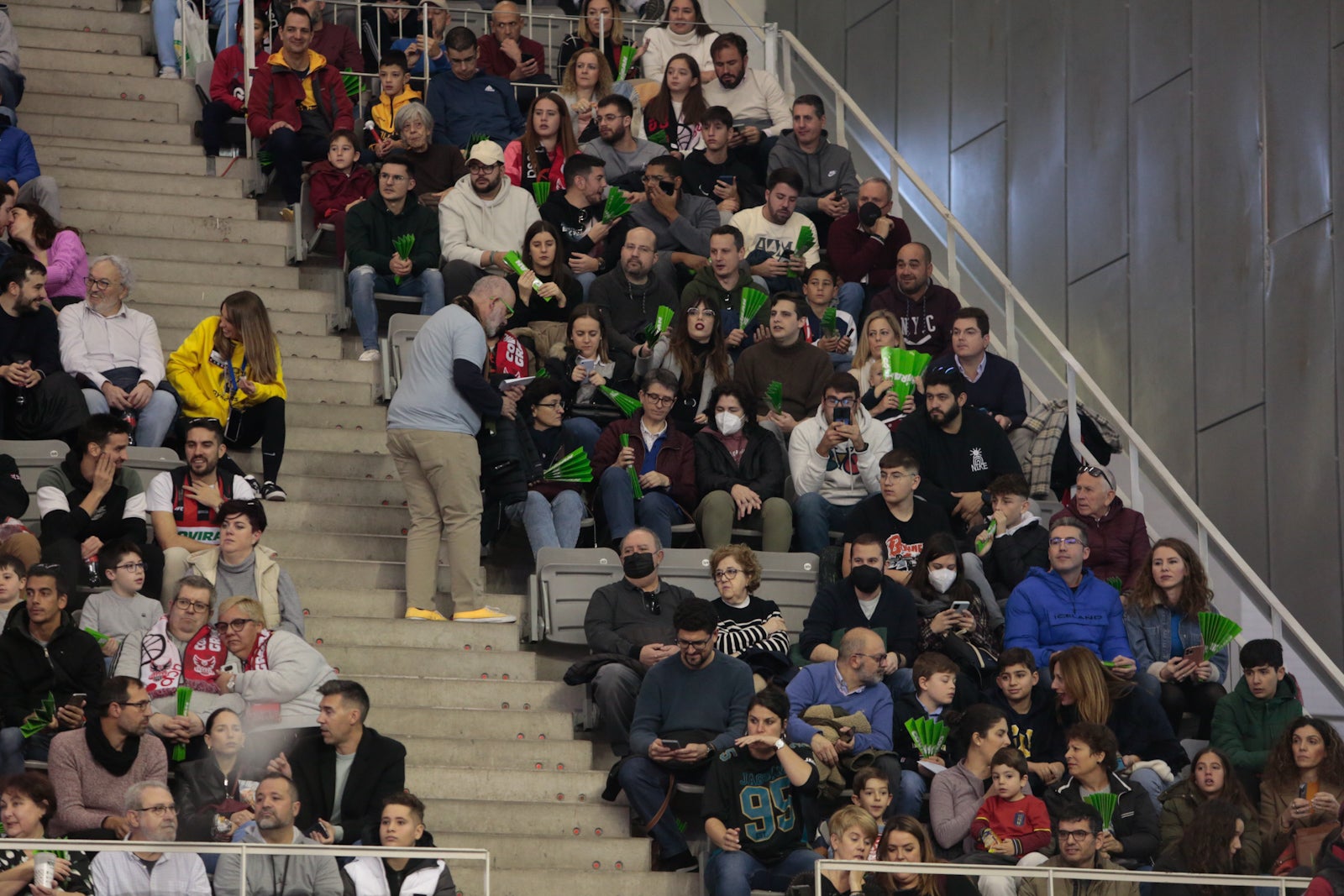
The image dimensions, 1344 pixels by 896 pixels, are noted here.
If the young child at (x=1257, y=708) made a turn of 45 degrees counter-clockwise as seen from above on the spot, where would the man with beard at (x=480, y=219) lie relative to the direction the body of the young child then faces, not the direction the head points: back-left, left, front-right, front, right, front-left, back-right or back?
back-right

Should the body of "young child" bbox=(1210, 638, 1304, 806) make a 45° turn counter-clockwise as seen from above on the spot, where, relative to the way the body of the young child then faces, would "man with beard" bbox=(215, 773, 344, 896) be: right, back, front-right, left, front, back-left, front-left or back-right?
right

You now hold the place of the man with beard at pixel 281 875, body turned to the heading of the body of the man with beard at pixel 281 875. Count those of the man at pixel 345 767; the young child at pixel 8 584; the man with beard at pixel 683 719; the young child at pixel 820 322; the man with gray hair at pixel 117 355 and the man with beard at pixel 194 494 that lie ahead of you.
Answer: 0

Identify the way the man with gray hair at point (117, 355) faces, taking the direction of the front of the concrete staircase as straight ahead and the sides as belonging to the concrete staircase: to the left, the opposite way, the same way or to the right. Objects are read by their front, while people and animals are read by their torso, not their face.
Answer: the same way

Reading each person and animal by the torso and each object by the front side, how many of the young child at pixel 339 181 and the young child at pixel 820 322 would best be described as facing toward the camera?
2

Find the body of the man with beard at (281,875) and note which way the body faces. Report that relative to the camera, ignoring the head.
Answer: toward the camera

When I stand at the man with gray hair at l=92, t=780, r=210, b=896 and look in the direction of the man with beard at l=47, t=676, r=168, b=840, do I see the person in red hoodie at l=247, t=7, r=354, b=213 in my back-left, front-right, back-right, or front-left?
front-right

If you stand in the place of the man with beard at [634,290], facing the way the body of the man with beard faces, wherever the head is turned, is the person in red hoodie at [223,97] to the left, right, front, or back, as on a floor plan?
right

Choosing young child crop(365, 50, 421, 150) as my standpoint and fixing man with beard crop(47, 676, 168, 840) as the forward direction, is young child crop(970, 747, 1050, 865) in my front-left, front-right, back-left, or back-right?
front-left

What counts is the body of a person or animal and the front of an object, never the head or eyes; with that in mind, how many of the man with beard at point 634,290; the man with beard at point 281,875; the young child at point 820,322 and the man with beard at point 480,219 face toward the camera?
4

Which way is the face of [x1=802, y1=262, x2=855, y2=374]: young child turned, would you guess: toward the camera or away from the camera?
toward the camera

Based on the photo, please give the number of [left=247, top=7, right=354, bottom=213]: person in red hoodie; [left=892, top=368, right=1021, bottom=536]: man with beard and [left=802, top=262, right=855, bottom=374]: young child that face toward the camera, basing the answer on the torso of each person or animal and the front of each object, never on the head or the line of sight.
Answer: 3

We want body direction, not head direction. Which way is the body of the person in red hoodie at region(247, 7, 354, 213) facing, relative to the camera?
toward the camera
